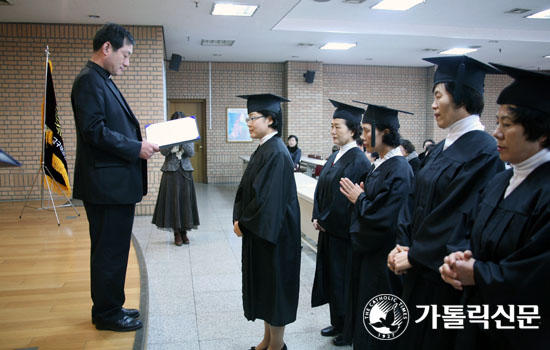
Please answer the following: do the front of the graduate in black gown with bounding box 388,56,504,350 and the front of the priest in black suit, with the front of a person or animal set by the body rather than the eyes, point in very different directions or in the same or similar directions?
very different directions

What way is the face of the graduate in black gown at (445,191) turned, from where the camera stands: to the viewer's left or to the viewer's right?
to the viewer's left

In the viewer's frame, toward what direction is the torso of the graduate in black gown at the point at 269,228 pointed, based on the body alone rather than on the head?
to the viewer's left

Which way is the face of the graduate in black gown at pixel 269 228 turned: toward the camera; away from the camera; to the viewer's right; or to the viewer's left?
to the viewer's left

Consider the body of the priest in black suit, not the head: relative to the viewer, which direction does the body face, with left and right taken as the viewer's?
facing to the right of the viewer

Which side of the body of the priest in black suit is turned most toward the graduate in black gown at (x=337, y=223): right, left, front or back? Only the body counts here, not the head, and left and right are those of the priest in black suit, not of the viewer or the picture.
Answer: front

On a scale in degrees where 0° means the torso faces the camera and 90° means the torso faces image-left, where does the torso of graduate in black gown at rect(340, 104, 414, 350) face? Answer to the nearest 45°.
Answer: approximately 90°
